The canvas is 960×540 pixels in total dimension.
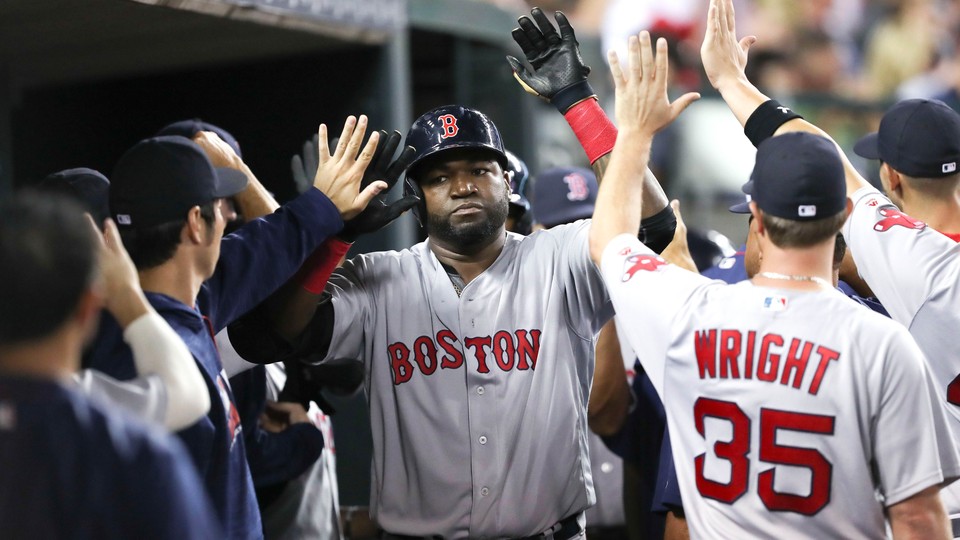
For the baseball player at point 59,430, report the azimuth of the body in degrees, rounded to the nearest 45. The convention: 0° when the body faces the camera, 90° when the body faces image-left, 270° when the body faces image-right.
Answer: approximately 180°

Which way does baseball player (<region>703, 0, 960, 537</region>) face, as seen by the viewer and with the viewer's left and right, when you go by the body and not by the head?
facing away from the viewer and to the left of the viewer

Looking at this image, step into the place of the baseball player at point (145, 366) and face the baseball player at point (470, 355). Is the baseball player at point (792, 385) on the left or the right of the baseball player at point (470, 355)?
right

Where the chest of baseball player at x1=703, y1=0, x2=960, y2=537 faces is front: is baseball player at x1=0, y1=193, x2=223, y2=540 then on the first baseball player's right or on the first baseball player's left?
on the first baseball player's left

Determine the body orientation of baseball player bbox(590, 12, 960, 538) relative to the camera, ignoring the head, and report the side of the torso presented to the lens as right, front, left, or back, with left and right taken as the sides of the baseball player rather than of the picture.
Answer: back

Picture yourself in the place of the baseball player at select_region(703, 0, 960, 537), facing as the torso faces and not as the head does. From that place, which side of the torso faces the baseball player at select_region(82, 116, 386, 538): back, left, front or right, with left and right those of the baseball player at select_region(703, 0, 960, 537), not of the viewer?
left

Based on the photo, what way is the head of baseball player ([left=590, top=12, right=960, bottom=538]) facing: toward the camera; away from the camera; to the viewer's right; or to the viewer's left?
away from the camera

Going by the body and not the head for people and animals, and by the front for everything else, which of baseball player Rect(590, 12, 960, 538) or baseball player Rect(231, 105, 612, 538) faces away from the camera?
baseball player Rect(590, 12, 960, 538)

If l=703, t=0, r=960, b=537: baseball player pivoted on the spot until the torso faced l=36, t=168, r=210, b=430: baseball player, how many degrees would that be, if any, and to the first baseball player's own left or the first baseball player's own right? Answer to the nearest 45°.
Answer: approximately 90° to the first baseball player's own left

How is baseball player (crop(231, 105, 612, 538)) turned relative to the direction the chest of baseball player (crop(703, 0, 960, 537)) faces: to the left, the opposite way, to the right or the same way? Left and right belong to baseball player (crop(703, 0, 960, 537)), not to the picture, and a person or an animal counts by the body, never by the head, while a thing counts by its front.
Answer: the opposite way
